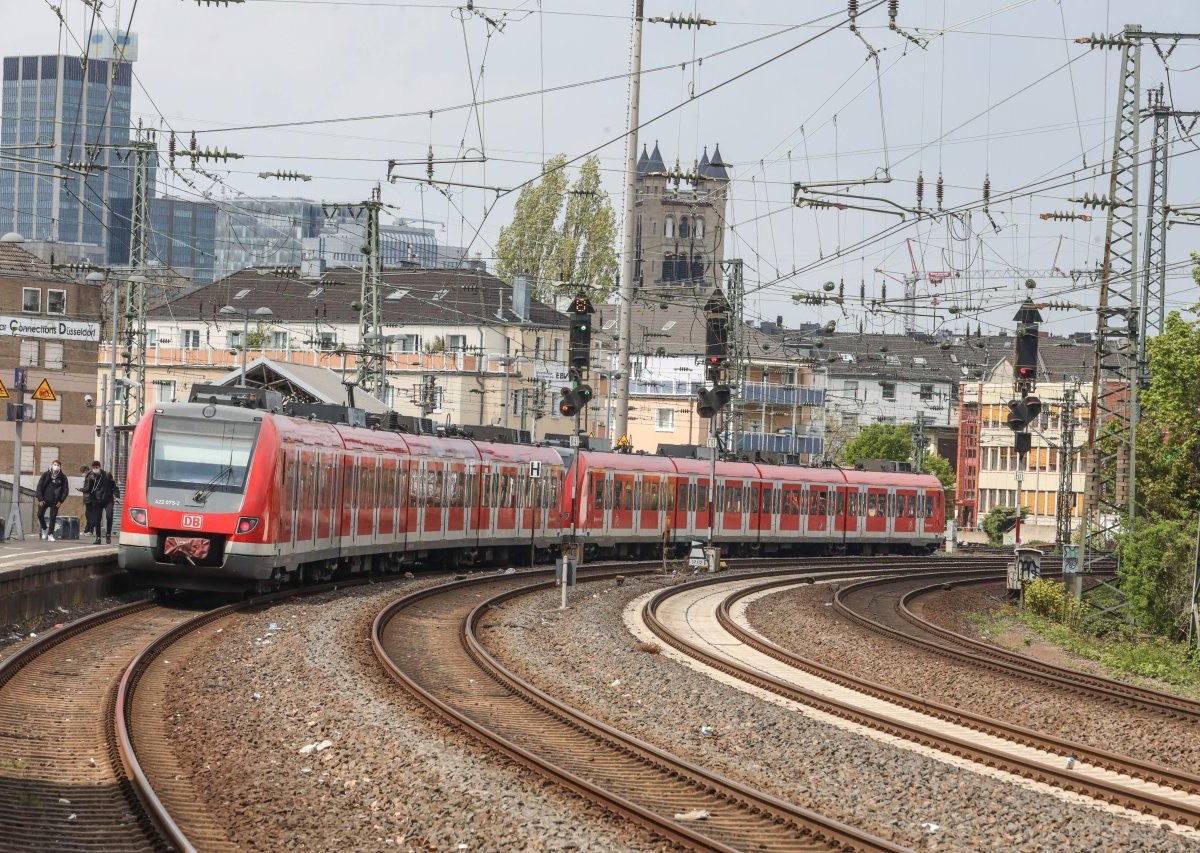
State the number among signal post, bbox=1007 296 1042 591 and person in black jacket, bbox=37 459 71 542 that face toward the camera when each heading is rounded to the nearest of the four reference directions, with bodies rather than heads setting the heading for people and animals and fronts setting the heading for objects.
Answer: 2

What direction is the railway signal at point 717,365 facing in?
toward the camera

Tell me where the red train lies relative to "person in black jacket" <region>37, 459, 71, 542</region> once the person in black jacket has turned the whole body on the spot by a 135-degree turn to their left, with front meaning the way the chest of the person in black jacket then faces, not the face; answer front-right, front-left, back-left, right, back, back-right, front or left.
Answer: front

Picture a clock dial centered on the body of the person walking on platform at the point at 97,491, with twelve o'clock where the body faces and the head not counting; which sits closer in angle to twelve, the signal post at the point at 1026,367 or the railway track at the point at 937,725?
the railway track

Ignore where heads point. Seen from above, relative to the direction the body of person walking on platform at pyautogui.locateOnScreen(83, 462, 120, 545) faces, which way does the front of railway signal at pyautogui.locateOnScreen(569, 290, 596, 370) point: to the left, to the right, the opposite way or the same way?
the same way

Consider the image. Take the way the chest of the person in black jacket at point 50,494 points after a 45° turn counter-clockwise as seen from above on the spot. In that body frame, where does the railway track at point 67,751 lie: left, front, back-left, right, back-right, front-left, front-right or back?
front-right

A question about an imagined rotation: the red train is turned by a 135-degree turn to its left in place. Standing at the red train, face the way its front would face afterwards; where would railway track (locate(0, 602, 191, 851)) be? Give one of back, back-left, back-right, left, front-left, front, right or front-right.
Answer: right

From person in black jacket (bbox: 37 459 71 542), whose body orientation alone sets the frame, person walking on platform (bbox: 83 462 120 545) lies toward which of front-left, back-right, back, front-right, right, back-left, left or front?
front-left

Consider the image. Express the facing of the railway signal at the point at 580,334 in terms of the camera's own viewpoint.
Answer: facing the viewer

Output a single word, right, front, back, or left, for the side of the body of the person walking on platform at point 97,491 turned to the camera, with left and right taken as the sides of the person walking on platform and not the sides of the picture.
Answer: front

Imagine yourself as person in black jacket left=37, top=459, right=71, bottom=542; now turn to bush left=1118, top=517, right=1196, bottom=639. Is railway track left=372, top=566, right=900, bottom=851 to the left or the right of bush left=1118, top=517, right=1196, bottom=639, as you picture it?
right

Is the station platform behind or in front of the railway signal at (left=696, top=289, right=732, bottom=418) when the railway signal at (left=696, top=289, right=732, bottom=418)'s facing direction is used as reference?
in front

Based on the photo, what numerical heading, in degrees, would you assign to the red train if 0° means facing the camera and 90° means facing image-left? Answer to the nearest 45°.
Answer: approximately 45°

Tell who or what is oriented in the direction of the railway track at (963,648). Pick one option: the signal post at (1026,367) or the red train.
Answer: the signal post

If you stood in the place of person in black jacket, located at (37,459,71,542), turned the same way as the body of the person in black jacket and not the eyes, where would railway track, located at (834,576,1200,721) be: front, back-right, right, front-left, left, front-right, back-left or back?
front-left
